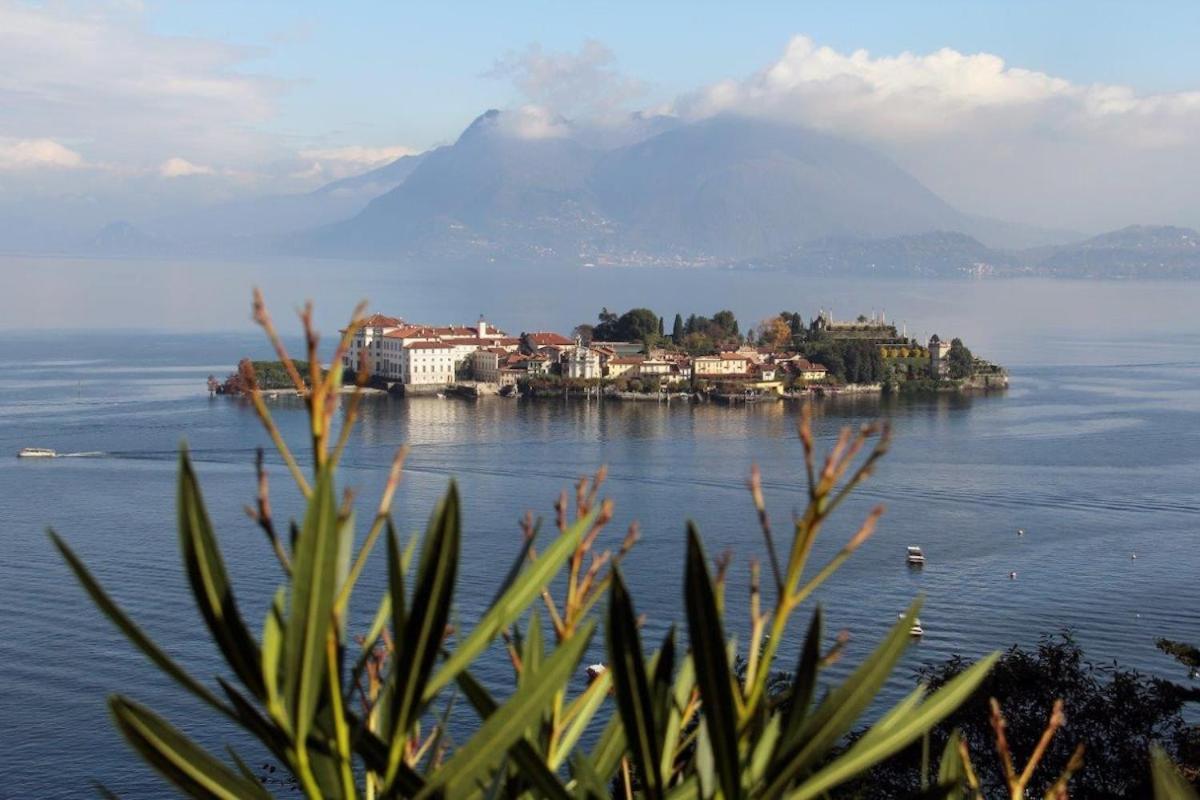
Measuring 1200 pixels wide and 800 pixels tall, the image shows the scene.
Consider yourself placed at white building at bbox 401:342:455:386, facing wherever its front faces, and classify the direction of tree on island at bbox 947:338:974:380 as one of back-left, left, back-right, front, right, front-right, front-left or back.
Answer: left

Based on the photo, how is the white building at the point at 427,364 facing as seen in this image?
toward the camera

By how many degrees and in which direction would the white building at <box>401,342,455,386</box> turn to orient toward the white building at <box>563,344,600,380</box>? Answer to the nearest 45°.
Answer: approximately 90° to its left

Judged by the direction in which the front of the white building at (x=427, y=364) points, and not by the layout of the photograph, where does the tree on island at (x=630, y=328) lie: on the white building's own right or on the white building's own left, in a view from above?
on the white building's own left

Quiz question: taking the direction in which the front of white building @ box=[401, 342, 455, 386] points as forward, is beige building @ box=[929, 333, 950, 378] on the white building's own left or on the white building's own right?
on the white building's own left

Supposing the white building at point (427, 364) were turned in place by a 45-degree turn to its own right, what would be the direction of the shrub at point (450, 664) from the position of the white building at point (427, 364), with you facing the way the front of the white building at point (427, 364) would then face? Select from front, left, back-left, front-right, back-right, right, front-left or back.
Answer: front-left

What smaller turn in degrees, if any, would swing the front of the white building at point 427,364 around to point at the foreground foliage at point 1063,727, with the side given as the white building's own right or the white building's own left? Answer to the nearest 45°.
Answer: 0° — it already faces it

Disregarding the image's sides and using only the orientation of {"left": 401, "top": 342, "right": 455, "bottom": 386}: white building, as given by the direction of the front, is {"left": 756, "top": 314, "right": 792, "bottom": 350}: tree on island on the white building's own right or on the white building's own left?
on the white building's own left
